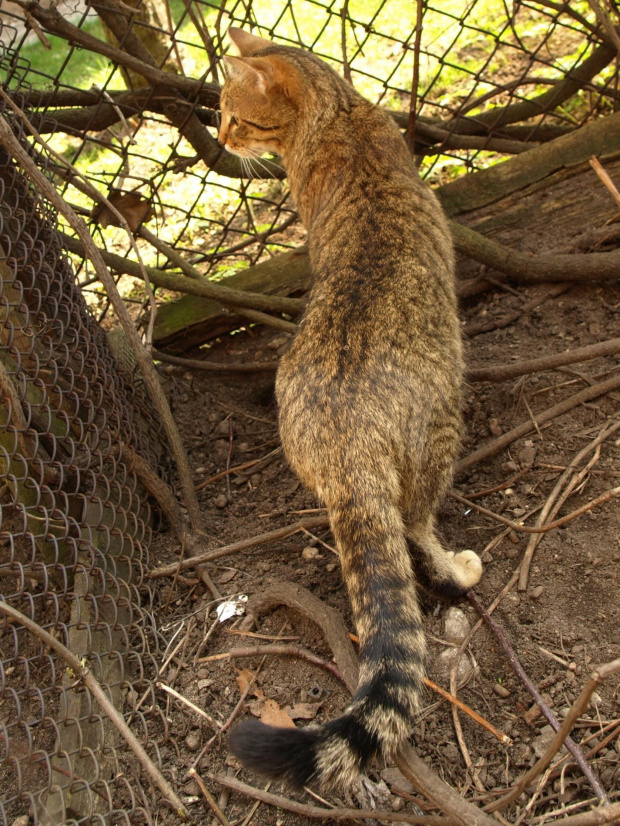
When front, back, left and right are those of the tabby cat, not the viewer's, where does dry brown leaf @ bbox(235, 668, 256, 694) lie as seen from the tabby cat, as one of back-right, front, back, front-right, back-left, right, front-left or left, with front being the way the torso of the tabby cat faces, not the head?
left

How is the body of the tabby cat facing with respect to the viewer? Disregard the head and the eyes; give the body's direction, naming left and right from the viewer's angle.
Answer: facing away from the viewer

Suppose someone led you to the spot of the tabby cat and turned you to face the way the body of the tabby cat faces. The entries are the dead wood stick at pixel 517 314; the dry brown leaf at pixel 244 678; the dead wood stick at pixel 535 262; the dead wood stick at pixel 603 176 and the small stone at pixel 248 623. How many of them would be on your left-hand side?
2

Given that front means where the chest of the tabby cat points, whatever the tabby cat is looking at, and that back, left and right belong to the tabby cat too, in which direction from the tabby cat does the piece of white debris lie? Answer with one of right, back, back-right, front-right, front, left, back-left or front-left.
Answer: left

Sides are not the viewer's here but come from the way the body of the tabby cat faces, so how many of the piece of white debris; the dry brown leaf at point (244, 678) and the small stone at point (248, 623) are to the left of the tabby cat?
3

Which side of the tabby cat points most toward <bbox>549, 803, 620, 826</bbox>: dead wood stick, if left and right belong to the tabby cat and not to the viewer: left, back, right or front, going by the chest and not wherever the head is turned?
back

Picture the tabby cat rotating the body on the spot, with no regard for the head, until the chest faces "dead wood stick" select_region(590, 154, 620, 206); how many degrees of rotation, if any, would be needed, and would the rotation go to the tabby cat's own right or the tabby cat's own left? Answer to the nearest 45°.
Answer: approximately 90° to the tabby cat's own right

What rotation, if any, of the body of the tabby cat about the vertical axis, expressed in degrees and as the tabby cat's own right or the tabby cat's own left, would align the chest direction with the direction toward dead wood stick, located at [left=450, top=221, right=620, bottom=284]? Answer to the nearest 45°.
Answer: approximately 45° to the tabby cat's own right

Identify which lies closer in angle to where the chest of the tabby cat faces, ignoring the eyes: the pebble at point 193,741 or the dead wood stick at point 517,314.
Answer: the dead wood stick
